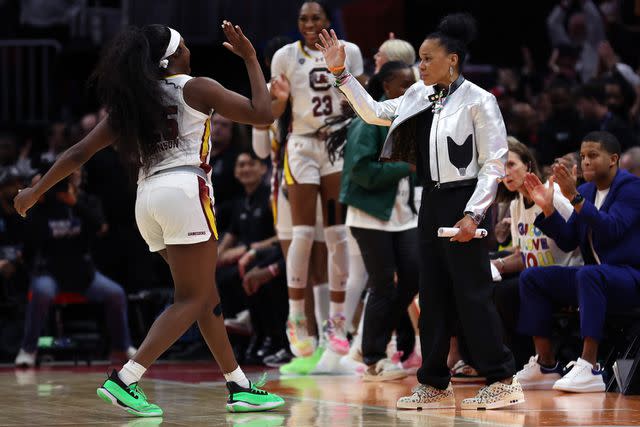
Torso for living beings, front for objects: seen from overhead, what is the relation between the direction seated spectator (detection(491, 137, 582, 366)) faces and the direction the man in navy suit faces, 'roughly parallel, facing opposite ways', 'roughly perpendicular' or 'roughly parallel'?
roughly parallel

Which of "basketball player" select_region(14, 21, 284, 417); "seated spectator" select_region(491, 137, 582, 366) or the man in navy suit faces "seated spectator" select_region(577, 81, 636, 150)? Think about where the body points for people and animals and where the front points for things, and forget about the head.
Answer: the basketball player

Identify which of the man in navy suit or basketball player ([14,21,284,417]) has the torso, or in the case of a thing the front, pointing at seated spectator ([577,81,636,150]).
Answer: the basketball player

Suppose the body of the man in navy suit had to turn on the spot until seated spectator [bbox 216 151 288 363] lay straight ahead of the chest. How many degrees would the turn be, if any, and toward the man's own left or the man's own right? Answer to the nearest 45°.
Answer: approximately 90° to the man's own right

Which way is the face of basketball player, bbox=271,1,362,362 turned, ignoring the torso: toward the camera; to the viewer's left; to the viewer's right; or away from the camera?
toward the camera

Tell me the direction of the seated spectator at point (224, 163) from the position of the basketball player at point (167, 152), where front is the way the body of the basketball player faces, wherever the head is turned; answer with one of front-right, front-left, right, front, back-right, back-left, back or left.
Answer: front-left

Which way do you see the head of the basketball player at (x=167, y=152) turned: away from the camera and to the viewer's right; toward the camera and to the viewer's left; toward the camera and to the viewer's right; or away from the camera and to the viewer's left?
away from the camera and to the viewer's right

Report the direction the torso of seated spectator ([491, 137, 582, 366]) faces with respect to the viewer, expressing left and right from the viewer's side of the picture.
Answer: facing the viewer and to the left of the viewer

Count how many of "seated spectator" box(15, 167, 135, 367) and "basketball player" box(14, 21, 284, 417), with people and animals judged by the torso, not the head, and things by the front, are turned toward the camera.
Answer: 1

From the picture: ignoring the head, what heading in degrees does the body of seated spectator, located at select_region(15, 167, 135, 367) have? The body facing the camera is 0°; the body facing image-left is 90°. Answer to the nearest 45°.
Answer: approximately 0°

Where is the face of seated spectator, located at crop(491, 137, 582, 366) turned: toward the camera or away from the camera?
toward the camera

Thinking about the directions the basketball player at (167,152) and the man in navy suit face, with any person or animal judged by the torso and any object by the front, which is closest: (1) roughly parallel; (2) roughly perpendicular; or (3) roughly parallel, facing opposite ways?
roughly parallel, facing opposite ways

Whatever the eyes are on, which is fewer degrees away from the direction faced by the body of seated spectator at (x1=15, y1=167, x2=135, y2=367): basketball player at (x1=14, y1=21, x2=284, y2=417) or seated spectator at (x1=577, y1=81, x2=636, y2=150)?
the basketball player

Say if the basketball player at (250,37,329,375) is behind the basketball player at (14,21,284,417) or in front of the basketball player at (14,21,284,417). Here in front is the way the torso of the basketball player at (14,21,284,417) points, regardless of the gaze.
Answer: in front

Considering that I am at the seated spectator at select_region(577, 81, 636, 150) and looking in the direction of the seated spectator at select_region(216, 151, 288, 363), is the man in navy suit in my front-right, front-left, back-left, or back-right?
front-left

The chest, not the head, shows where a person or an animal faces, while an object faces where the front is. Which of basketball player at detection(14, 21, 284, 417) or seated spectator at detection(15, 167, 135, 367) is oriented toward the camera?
the seated spectator

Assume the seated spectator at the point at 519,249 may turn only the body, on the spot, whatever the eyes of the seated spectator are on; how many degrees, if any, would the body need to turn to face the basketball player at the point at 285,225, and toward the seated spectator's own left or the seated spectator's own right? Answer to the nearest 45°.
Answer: approximately 90° to the seated spectator's own right

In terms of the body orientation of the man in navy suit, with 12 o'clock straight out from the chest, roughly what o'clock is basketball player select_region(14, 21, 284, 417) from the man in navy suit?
The basketball player is roughly at 12 o'clock from the man in navy suit.

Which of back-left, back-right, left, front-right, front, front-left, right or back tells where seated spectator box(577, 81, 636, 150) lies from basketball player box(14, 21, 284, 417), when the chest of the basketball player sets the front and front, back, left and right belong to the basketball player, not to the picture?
front

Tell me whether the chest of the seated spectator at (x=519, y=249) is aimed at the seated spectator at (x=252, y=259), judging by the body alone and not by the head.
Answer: no

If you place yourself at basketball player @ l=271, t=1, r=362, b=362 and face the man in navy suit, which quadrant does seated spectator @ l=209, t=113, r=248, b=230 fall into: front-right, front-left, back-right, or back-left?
back-left
